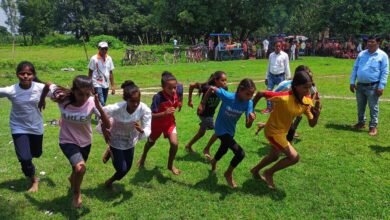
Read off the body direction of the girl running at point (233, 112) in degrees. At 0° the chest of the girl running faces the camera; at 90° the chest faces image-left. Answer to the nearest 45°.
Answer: approximately 315°

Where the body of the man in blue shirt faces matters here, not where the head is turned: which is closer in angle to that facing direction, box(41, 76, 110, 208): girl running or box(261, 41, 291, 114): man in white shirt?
the girl running

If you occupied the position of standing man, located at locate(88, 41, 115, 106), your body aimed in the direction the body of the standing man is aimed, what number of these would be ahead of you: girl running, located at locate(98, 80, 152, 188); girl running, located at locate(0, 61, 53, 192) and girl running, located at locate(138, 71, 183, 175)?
3

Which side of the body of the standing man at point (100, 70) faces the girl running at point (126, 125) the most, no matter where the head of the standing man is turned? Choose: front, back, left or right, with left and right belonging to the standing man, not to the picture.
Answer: front

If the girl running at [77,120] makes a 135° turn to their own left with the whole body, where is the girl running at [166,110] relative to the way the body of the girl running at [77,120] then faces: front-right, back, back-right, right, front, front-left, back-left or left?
front

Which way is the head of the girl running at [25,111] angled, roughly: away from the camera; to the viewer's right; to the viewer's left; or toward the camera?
toward the camera

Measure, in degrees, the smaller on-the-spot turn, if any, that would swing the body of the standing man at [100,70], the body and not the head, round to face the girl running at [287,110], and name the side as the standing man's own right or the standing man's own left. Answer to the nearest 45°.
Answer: approximately 45° to the standing man's own left

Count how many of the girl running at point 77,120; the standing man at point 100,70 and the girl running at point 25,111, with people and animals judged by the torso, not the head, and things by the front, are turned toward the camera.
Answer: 3

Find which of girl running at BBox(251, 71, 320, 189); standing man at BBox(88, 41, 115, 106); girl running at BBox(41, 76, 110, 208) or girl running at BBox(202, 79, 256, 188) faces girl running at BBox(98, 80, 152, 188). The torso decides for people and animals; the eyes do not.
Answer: the standing man

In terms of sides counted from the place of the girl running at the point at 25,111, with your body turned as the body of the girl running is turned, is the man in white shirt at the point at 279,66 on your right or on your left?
on your left

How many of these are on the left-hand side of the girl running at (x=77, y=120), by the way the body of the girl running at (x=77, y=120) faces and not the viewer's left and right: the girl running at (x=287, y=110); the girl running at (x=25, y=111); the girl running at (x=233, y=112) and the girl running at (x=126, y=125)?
3

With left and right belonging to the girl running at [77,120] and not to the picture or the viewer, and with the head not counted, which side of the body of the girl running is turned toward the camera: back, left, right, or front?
front

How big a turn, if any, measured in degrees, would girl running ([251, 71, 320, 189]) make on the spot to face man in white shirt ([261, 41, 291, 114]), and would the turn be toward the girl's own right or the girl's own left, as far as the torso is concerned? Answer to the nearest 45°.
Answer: approximately 135° to the girl's own left

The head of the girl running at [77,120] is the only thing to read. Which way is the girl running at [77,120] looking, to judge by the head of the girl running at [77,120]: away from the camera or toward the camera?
toward the camera

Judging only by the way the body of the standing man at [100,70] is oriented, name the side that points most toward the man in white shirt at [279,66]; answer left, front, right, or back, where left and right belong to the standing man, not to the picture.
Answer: left

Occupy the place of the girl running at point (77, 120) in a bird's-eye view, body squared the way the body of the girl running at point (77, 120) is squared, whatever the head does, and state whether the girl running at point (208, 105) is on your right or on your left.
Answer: on your left

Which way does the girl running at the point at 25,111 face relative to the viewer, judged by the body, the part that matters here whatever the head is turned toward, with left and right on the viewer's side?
facing the viewer

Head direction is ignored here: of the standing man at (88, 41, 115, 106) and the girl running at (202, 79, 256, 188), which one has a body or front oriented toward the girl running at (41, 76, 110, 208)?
the standing man

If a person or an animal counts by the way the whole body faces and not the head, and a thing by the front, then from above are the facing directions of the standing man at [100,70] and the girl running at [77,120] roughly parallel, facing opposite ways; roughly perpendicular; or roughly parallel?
roughly parallel
